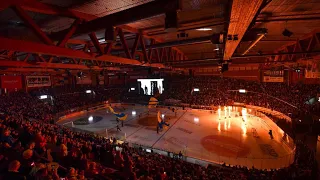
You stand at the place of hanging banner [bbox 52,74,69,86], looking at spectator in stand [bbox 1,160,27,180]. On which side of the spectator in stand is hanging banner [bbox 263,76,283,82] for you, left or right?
left

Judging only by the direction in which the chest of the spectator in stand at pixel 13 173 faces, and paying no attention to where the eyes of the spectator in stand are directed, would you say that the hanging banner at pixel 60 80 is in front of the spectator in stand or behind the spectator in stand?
in front

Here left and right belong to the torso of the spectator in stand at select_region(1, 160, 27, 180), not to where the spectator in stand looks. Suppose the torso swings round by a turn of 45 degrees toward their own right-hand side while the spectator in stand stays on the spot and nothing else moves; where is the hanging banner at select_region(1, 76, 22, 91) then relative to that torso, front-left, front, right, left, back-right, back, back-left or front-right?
left

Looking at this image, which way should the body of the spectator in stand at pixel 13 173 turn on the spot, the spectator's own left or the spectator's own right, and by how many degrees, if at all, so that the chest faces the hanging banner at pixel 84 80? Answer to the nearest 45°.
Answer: approximately 45° to the spectator's own left

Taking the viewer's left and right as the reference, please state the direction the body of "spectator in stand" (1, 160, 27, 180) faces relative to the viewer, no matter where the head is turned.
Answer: facing away from the viewer and to the right of the viewer

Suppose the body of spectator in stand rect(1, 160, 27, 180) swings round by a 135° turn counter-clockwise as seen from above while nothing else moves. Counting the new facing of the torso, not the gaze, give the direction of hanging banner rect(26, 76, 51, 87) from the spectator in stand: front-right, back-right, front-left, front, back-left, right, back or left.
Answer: right

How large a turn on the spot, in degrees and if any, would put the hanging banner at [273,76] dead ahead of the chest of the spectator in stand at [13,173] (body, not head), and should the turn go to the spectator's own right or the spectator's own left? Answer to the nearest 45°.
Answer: approximately 45° to the spectator's own right
